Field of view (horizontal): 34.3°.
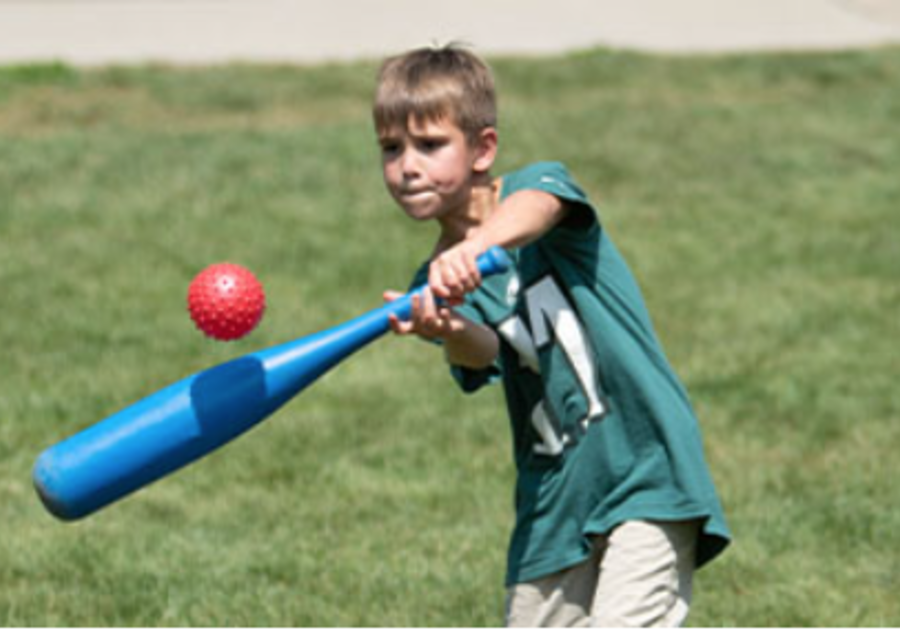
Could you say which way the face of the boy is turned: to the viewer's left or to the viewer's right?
to the viewer's left

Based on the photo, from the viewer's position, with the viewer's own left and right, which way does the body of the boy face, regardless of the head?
facing the viewer and to the left of the viewer

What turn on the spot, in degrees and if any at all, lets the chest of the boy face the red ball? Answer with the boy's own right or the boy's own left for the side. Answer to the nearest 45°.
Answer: approximately 45° to the boy's own right
